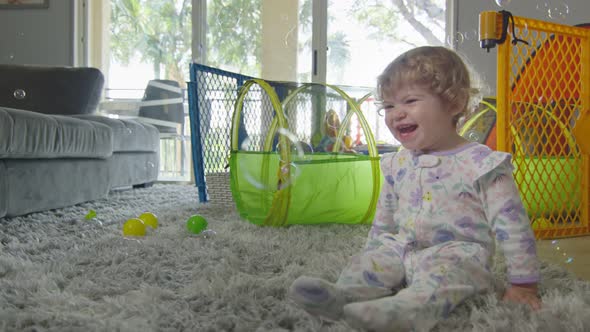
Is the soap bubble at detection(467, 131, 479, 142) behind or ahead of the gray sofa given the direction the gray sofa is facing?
ahead

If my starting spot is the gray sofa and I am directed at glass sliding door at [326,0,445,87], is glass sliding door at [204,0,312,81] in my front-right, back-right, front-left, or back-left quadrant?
front-left

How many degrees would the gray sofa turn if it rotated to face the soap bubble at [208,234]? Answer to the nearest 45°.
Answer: approximately 45° to its right

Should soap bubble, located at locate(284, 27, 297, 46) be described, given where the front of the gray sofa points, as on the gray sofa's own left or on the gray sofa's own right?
on the gray sofa's own left

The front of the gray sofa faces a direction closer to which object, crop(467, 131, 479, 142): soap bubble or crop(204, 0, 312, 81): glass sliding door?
the soap bubble

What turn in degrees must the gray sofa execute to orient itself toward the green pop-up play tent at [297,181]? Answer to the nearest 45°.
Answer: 0° — it already faces it

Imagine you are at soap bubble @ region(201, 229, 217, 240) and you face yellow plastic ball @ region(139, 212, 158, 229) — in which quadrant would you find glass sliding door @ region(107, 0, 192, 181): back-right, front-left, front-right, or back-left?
front-right

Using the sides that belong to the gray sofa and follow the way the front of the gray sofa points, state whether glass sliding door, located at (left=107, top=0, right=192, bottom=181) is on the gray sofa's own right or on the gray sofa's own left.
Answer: on the gray sofa's own left

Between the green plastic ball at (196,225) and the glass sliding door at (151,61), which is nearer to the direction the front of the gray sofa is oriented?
the green plastic ball

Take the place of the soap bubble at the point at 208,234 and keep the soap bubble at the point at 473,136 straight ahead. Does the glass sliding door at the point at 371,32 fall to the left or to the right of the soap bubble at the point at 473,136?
left

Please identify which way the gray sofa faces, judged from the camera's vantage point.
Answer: facing the viewer and to the right of the viewer

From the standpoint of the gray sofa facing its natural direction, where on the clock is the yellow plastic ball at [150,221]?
The yellow plastic ball is roughly at 1 o'clock from the gray sofa.
